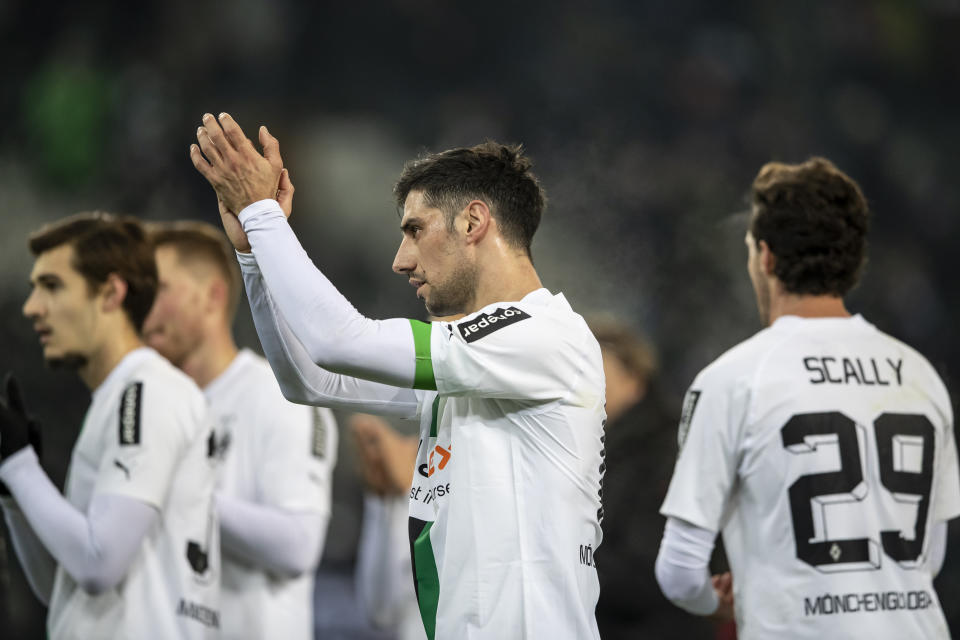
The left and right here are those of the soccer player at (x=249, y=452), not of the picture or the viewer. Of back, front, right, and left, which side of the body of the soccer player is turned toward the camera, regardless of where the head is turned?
left

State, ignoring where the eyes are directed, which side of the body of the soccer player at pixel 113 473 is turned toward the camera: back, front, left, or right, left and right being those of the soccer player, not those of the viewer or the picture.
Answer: left

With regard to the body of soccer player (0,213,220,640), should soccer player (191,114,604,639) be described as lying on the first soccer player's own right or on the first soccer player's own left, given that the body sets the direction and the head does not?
on the first soccer player's own left

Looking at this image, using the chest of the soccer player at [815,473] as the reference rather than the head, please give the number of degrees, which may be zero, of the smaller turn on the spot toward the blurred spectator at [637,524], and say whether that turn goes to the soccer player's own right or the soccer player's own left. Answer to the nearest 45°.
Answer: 0° — they already face them

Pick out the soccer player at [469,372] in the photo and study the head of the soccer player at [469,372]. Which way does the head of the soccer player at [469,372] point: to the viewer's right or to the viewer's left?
to the viewer's left

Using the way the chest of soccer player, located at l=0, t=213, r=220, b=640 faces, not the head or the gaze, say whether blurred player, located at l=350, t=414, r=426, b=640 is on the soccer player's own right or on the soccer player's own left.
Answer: on the soccer player's own right

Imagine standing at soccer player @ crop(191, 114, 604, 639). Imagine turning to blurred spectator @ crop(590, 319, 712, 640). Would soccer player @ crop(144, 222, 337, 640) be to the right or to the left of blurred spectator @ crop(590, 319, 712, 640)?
left

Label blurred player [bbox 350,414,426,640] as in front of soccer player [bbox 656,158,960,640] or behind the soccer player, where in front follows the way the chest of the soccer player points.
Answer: in front

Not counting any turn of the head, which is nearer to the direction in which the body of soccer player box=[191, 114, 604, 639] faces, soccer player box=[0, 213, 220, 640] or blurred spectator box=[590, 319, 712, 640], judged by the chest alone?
the soccer player

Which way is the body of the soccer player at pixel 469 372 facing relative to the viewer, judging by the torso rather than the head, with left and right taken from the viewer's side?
facing to the left of the viewer

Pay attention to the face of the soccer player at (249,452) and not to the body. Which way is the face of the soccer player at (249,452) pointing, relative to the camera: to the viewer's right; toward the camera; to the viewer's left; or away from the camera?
to the viewer's left

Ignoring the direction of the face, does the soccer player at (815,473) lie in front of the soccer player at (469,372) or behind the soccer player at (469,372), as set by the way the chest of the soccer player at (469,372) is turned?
behind
